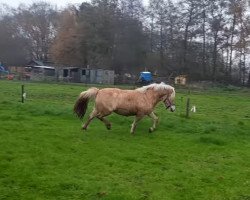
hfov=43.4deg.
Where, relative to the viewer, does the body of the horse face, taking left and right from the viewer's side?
facing to the right of the viewer
